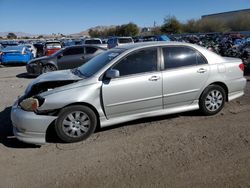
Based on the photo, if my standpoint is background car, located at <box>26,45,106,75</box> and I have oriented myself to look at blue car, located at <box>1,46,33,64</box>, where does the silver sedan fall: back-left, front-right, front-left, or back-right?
back-left

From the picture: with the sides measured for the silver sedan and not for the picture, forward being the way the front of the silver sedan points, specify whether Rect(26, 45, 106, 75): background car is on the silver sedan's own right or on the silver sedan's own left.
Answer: on the silver sedan's own right

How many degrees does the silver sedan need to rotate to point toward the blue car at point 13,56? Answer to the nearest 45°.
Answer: approximately 45° to its right

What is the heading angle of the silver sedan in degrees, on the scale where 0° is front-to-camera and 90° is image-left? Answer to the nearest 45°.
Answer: approximately 90°
